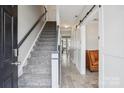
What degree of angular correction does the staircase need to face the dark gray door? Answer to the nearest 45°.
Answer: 0° — it already faces it

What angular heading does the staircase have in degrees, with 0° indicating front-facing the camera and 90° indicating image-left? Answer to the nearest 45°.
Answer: approximately 0°
